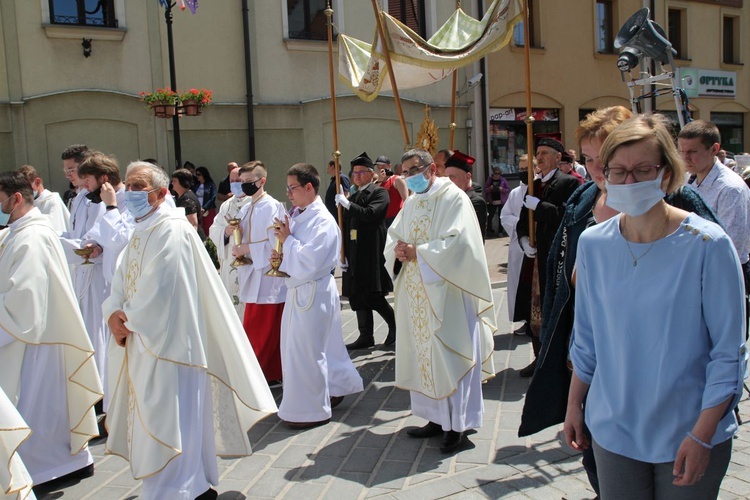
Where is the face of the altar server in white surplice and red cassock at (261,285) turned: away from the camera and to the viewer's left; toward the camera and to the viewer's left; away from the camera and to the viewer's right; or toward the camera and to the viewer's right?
toward the camera and to the viewer's left

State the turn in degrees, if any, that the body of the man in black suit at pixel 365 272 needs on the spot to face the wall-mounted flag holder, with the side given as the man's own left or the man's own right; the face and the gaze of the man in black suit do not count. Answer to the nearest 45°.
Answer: approximately 90° to the man's own right

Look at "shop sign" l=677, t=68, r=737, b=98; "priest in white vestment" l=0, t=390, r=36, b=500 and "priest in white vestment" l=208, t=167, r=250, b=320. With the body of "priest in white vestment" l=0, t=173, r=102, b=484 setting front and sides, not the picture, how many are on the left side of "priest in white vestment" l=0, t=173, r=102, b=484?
1

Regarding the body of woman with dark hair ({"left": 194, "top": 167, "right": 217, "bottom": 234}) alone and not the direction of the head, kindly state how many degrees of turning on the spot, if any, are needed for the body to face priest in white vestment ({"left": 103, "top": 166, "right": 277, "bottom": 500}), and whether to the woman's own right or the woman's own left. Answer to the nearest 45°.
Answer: approximately 45° to the woman's own left

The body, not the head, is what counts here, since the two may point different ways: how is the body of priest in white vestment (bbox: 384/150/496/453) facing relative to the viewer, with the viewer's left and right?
facing the viewer and to the left of the viewer

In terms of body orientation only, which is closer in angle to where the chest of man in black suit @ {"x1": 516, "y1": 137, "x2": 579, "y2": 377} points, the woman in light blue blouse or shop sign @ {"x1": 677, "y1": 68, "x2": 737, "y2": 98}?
the woman in light blue blouse

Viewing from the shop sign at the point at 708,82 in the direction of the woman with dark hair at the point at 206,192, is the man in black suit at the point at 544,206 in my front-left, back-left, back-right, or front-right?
front-left

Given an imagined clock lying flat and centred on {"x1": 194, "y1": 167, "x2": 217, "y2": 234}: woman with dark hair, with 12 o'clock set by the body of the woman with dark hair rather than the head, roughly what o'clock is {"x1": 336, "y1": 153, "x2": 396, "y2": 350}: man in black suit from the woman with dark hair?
The man in black suit is roughly at 10 o'clock from the woman with dark hair.

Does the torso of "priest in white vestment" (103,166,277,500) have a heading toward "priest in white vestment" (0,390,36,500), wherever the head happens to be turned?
yes

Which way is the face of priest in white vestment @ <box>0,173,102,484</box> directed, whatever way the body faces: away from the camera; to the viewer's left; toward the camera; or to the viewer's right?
to the viewer's left

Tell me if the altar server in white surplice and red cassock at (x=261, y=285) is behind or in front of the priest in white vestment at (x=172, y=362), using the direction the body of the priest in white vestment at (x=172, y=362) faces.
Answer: behind

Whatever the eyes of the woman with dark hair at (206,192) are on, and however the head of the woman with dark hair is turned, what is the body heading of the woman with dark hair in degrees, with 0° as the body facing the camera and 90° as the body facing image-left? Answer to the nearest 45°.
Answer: approximately 45°

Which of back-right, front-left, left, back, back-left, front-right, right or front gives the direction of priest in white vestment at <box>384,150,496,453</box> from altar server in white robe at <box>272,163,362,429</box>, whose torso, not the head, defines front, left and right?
back-left
